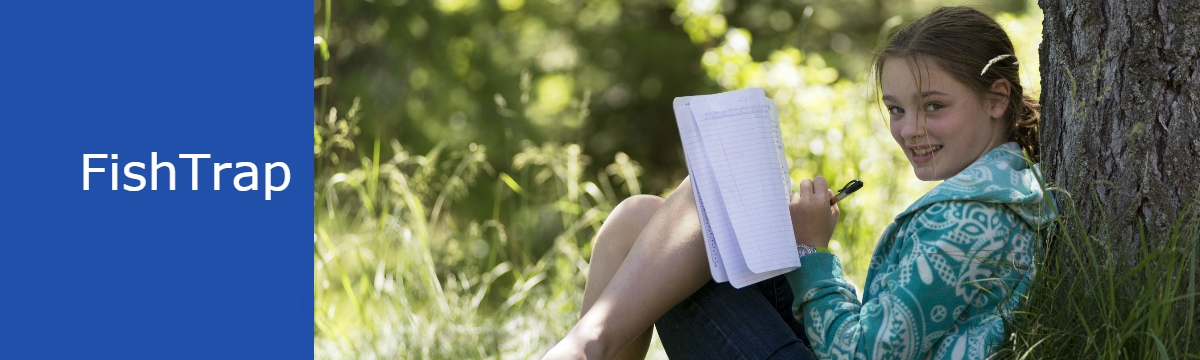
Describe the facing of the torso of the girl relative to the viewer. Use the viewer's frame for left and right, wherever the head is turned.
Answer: facing to the left of the viewer
